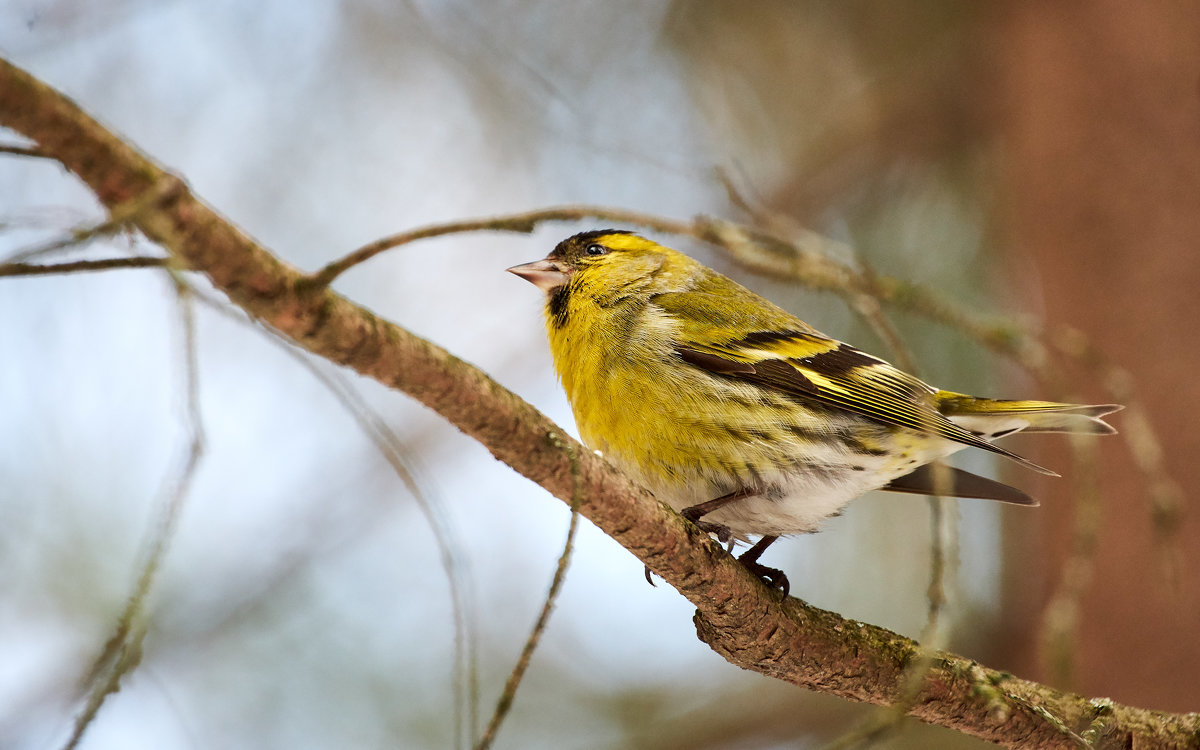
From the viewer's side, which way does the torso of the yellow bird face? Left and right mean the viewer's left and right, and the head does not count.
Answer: facing to the left of the viewer
